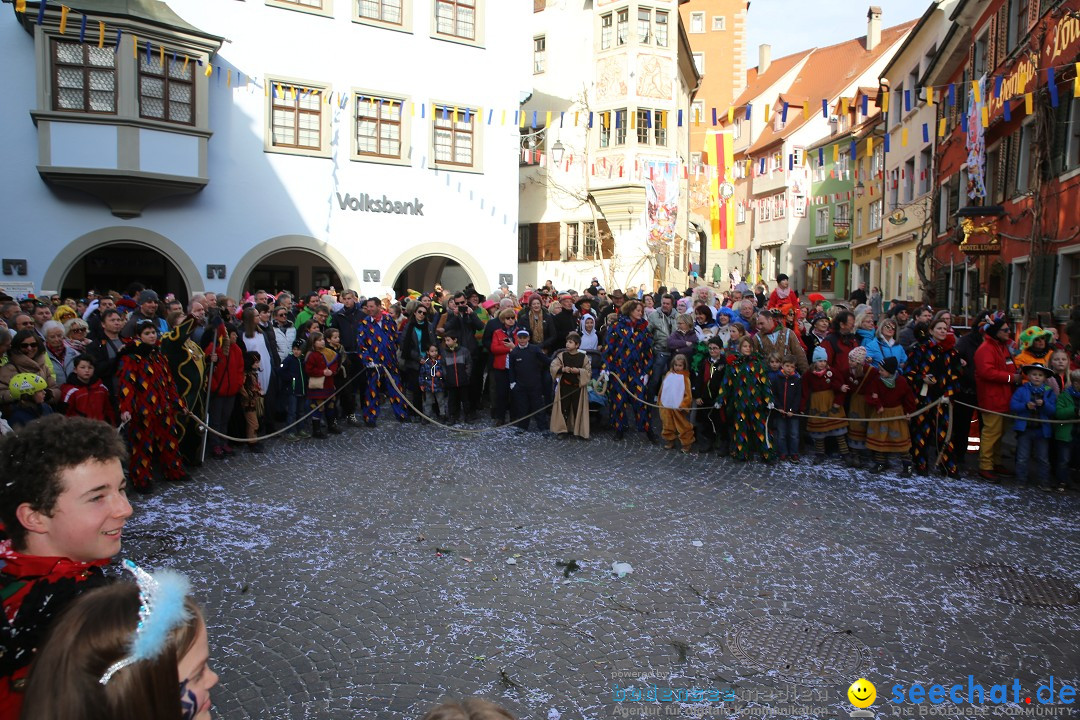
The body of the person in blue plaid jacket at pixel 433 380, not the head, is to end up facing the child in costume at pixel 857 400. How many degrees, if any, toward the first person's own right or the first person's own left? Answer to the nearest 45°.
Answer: approximately 45° to the first person's own left

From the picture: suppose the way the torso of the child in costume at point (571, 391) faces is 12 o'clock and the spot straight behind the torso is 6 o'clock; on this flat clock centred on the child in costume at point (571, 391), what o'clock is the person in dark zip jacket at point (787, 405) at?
the person in dark zip jacket at point (787, 405) is roughly at 10 o'clock from the child in costume at point (571, 391).

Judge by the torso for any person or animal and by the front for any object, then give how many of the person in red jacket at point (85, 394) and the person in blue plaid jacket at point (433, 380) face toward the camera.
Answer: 2

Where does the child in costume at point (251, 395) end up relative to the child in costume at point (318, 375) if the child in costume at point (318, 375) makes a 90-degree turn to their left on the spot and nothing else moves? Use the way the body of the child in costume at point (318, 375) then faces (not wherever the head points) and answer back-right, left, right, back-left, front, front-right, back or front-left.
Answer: back

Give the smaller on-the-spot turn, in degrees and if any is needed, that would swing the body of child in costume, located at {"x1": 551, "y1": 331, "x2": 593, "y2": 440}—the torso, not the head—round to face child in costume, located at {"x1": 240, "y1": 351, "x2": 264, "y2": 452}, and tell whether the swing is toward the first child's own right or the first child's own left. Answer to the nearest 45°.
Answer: approximately 90° to the first child's own right

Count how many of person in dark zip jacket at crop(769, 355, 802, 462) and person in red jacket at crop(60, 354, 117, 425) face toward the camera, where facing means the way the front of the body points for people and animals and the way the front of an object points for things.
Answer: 2

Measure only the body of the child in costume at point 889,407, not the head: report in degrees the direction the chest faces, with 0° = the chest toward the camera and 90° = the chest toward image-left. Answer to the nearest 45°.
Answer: approximately 45°

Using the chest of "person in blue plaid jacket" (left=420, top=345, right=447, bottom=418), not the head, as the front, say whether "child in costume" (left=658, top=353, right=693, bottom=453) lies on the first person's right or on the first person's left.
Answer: on the first person's left
